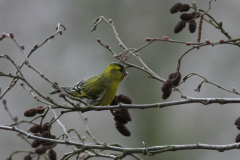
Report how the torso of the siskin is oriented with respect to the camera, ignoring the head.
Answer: to the viewer's right

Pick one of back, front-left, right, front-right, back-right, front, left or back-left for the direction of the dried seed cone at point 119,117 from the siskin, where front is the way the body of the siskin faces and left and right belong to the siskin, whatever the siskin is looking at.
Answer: front

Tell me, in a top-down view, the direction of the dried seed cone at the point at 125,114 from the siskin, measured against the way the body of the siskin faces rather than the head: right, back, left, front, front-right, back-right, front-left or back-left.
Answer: front
